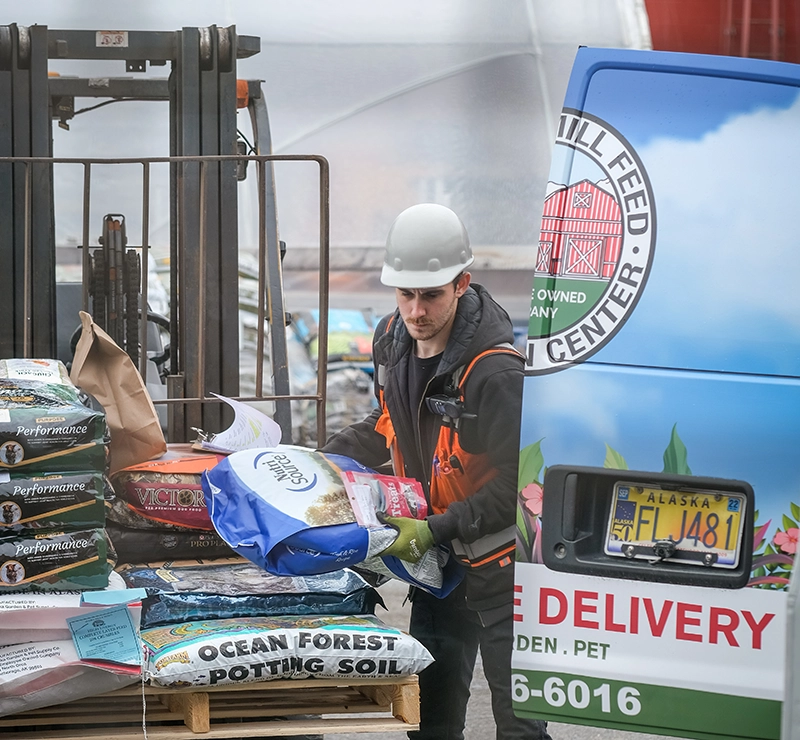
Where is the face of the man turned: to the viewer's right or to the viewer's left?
to the viewer's left

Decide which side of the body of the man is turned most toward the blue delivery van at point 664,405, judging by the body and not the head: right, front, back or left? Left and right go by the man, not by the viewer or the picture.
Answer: left

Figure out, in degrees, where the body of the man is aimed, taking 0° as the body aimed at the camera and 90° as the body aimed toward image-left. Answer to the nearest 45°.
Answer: approximately 45°

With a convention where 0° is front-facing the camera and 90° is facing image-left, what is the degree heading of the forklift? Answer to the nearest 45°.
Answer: approximately 0°

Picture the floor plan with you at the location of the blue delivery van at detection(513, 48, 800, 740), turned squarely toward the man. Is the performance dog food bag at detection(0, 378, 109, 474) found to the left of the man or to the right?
left

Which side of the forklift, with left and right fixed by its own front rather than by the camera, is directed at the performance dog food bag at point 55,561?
front

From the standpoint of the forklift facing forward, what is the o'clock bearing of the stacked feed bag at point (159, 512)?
The stacked feed bag is roughly at 12 o'clock from the forklift.

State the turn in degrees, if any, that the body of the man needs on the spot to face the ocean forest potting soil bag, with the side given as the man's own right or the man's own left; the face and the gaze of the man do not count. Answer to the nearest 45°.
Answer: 0° — they already face it

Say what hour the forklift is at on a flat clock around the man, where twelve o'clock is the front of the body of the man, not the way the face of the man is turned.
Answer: The forklift is roughly at 3 o'clock from the man.

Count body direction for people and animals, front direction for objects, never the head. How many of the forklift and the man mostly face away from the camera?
0
